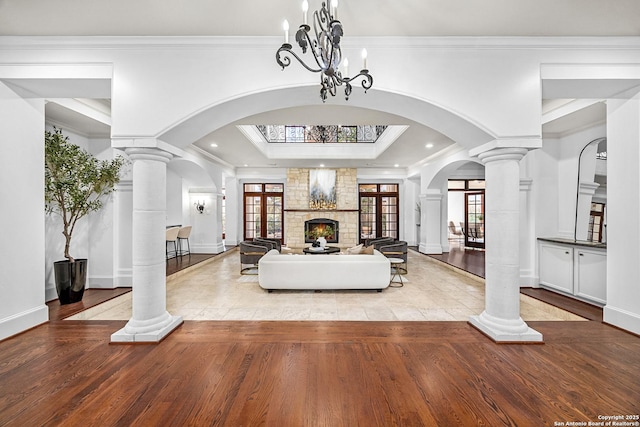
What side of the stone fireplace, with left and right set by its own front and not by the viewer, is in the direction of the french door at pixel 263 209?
right

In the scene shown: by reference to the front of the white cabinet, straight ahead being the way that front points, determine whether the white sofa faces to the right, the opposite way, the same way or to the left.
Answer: to the right

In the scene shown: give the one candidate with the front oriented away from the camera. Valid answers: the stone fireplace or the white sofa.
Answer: the white sofa

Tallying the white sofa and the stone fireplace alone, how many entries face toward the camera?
1

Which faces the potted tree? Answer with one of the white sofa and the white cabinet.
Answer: the white cabinet

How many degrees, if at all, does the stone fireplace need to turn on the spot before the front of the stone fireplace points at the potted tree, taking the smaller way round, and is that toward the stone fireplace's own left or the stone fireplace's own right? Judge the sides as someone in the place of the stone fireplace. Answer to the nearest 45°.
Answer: approximately 45° to the stone fireplace's own right

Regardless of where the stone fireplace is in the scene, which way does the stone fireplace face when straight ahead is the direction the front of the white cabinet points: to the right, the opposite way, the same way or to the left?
to the left

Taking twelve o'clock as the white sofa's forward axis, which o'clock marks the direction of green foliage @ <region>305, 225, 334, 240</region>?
The green foliage is roughly at 12 o'clock from the white sofa.

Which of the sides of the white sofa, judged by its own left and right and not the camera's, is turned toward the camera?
back

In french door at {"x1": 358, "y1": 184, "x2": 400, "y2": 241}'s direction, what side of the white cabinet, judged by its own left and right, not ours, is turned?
right

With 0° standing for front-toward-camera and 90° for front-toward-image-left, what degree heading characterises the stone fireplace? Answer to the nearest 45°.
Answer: approximately 0°

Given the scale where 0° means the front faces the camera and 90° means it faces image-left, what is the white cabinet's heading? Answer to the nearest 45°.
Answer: approximately 45°

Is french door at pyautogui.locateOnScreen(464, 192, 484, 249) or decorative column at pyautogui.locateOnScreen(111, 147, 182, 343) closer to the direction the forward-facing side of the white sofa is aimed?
the french door

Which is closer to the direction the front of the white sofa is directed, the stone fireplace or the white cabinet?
the stone fireplace

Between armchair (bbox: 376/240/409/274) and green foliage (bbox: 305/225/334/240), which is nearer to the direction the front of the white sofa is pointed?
the green foliage
